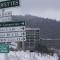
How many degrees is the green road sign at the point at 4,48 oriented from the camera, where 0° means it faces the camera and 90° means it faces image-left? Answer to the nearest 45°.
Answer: approximately 0°

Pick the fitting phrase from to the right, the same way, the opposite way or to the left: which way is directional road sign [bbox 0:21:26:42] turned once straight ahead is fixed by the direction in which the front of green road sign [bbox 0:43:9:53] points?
the same way

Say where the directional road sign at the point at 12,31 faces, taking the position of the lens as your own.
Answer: facing the viewer

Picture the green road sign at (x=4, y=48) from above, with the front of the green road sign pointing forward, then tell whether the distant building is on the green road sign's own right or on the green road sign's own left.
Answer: on the green road sign's own left

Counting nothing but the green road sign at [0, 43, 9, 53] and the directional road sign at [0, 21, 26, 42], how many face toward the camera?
2
